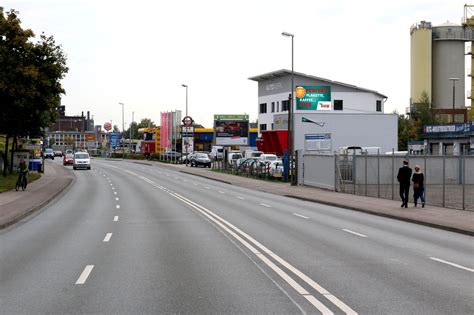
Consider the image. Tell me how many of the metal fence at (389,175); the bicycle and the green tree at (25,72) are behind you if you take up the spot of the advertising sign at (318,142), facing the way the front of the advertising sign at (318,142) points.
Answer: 0

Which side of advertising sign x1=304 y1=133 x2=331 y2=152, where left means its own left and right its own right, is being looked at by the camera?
front

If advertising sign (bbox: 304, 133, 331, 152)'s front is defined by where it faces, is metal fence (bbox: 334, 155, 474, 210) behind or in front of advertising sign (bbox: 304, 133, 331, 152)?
in front

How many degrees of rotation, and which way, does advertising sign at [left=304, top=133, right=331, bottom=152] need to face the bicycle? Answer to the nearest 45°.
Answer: approximately 45° to its right

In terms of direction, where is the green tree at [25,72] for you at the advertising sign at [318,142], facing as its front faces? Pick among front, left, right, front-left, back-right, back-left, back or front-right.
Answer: front-right
